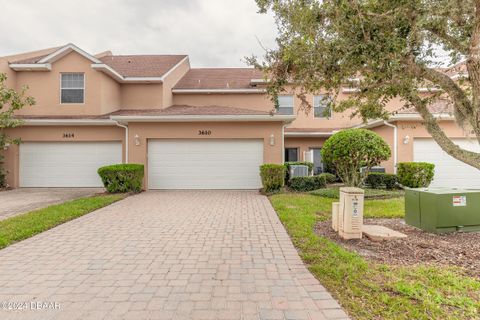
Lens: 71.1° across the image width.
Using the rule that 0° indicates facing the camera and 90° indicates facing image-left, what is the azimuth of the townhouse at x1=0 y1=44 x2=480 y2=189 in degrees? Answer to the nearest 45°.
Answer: approximately 0°

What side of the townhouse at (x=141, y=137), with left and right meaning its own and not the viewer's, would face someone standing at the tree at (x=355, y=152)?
left

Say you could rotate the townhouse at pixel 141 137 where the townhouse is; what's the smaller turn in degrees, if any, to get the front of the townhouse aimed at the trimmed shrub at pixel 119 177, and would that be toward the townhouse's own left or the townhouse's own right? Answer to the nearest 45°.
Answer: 0° — it already faces it

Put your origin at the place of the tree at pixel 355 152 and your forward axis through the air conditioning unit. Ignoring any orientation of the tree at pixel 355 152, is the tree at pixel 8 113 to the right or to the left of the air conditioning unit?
left

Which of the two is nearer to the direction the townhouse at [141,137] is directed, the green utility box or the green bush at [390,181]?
the green utility box

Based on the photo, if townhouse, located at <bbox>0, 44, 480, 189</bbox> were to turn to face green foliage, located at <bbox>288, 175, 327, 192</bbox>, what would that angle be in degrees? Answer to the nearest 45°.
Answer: approximately 90° to its left

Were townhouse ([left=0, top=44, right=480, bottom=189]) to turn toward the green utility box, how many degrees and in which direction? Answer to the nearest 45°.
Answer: approximately 45° to its left

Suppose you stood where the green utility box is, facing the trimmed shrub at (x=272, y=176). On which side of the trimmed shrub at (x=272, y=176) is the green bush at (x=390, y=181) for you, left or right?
right
